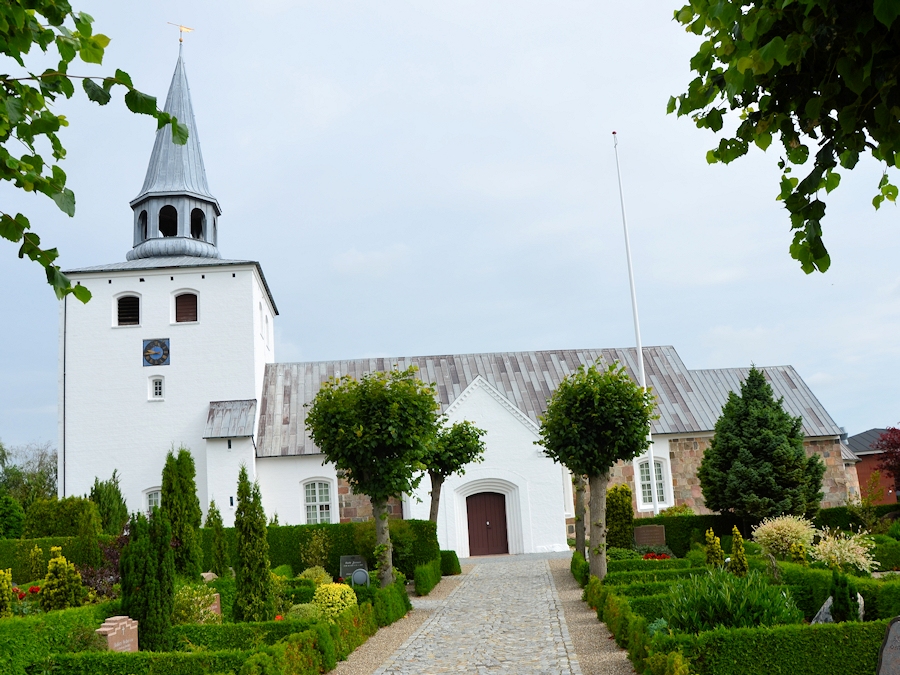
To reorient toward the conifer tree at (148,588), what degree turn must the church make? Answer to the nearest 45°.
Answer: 0° — it already faces it

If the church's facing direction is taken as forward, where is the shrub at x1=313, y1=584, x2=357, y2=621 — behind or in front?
in front

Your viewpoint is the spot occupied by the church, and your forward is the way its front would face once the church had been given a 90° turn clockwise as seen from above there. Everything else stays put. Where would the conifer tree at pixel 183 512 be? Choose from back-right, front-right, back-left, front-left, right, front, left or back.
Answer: left

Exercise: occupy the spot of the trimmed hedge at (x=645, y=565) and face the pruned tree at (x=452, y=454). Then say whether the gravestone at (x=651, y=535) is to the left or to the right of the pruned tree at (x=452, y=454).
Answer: right

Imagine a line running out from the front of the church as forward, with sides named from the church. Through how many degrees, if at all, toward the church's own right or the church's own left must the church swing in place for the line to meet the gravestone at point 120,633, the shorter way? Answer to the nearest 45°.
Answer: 0° — it already faces it

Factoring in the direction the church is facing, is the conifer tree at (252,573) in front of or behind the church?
in front

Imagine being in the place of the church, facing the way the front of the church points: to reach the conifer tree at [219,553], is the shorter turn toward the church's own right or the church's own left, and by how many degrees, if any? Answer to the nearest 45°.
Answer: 0° — it already faces it

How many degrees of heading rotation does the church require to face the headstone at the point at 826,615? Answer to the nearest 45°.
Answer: approximately 45° to its left

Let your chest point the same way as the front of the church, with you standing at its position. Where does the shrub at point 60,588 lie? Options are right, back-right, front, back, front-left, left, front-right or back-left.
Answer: front

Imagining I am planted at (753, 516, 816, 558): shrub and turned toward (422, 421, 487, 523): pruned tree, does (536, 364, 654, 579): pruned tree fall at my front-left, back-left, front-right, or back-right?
front-left

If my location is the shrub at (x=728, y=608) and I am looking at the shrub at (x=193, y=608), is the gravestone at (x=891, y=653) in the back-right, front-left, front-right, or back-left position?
back-left

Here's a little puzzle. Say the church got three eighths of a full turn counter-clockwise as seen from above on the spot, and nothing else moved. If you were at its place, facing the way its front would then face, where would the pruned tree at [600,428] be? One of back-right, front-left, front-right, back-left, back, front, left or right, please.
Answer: right

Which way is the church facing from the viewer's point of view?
toward the camera

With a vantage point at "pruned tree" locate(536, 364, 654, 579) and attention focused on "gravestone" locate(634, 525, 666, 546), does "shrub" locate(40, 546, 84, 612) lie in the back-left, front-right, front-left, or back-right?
back-left
